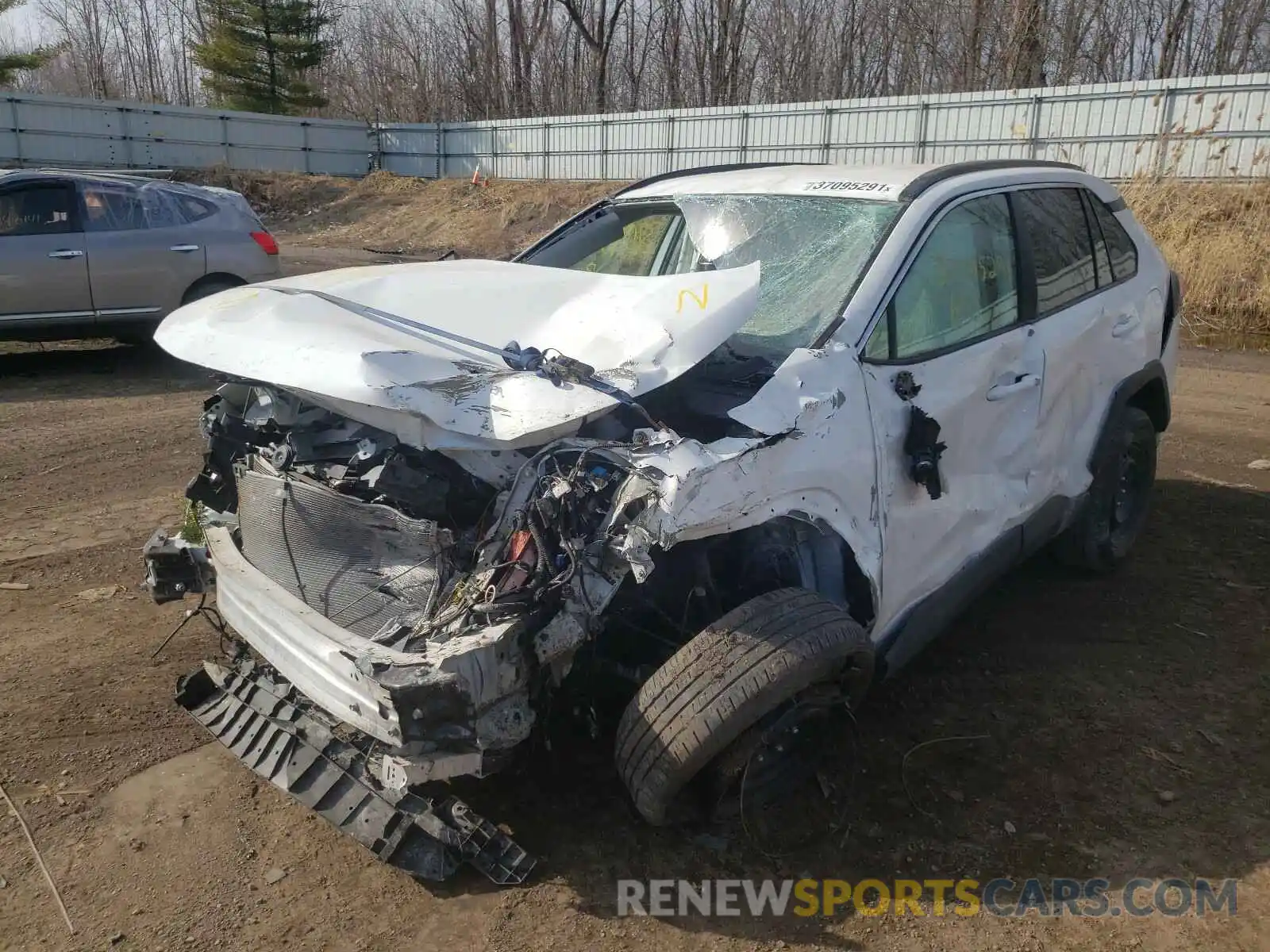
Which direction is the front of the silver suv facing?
to the viewer's left

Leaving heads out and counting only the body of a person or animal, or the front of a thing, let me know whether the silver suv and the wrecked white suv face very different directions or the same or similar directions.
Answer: same or similar directions

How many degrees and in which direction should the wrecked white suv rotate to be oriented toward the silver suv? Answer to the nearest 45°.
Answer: approximately 90° to its right

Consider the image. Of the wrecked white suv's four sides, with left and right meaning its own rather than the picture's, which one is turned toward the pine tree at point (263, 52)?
right

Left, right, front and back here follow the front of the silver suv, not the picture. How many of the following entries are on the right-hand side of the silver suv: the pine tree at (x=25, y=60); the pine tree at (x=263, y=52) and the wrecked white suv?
2

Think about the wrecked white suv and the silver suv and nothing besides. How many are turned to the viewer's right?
0

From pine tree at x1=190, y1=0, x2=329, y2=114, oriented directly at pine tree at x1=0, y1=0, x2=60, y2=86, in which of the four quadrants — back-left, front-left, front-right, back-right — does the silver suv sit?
front-left

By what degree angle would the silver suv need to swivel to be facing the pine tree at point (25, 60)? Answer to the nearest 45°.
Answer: approximately 90° to its right

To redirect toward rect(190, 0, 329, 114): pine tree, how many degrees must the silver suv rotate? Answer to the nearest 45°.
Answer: approximately 90° to its right

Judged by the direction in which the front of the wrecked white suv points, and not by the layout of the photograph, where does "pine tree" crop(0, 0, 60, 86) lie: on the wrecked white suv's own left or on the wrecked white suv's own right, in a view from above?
on the wrecked white suv's own right
